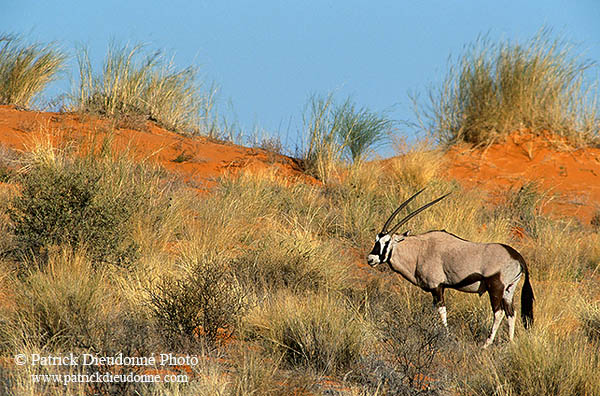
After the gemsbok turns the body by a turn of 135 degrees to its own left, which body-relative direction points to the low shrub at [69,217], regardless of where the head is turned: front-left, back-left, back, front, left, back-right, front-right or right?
back-right

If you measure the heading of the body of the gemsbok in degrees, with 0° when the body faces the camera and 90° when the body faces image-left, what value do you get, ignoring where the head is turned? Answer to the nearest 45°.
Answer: approximately 90°

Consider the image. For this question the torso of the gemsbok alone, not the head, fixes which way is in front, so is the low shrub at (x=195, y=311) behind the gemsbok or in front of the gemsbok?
in front
